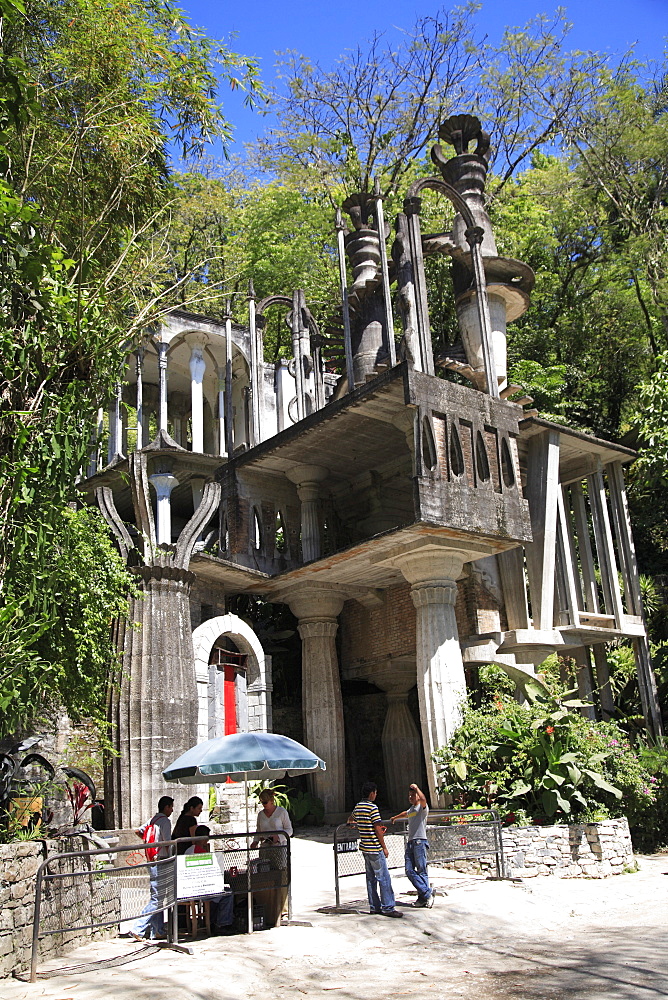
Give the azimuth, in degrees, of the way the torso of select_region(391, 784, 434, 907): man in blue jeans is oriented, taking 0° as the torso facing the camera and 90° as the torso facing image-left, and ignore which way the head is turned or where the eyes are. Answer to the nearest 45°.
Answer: approximately 45°

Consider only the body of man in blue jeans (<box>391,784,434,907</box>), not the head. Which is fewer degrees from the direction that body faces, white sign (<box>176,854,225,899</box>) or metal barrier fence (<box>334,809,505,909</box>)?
the white sign

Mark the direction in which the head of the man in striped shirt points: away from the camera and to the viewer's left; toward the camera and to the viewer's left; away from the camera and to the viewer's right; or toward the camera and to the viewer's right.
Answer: away from the camera and to the viewer's right

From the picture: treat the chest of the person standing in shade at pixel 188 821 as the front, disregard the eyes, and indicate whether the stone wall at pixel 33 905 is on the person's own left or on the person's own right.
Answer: on the person's own right

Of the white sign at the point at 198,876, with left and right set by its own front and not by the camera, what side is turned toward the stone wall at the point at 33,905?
right
